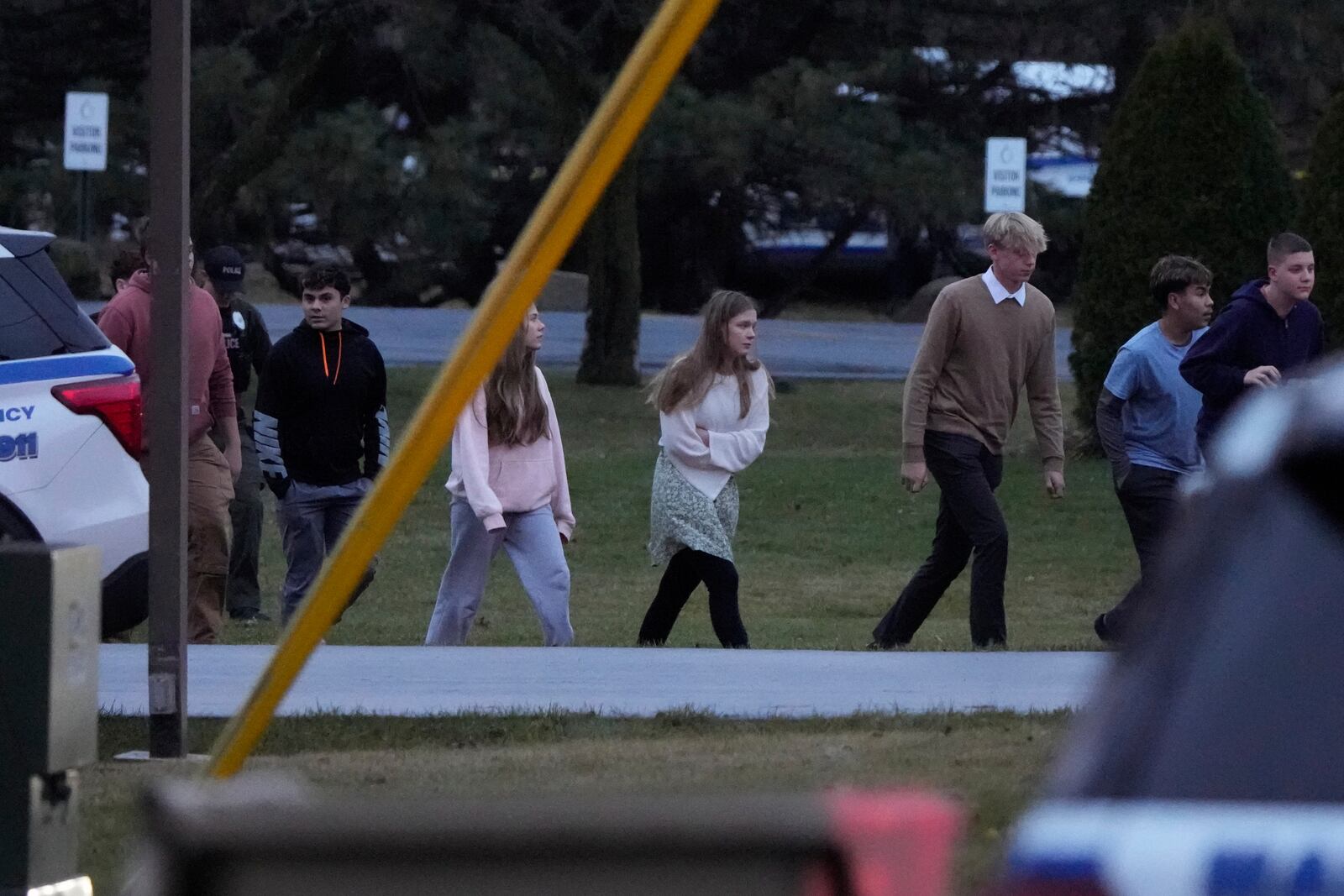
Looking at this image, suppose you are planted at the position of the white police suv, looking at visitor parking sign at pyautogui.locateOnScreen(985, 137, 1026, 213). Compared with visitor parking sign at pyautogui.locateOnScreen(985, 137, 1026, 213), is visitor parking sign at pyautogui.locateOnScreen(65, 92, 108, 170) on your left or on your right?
left

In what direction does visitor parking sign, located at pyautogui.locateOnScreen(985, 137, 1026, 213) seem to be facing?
toward the camera

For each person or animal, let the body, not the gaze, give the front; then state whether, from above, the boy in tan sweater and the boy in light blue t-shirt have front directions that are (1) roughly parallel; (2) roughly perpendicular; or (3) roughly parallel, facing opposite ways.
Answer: roughly parallel

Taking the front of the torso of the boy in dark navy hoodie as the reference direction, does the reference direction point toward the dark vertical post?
no

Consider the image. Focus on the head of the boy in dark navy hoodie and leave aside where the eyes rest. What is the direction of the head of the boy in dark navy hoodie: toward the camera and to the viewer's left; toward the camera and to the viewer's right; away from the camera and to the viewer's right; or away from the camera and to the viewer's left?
toward the camera and to the viewer's right

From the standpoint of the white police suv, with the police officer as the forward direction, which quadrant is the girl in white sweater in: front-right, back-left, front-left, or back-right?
front-right

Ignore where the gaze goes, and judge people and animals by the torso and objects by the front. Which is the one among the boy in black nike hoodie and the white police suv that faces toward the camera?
the boy in black nike hoodie

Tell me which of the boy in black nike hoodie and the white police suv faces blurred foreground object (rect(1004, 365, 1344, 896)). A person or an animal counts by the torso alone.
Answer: the boy in black nike hoodie

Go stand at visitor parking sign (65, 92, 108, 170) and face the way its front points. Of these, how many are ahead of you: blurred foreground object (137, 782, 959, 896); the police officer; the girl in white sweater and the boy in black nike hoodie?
4

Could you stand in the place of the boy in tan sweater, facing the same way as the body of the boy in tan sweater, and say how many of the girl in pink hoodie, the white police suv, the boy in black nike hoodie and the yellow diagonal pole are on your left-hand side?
0

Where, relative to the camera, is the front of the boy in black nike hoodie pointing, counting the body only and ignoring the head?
toward the camera

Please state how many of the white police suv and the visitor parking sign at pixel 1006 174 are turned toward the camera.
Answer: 1

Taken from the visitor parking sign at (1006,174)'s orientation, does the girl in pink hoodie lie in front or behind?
in front

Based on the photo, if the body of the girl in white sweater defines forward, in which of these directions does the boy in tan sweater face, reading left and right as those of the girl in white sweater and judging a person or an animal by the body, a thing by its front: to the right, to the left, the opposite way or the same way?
the same way

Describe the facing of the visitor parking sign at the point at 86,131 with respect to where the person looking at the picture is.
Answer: facing the viewer

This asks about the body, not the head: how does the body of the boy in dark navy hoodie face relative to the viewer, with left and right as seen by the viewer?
facing the viewer and to the right of the viewer

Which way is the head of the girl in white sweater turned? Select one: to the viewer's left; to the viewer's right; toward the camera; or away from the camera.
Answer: to the viewer's right
